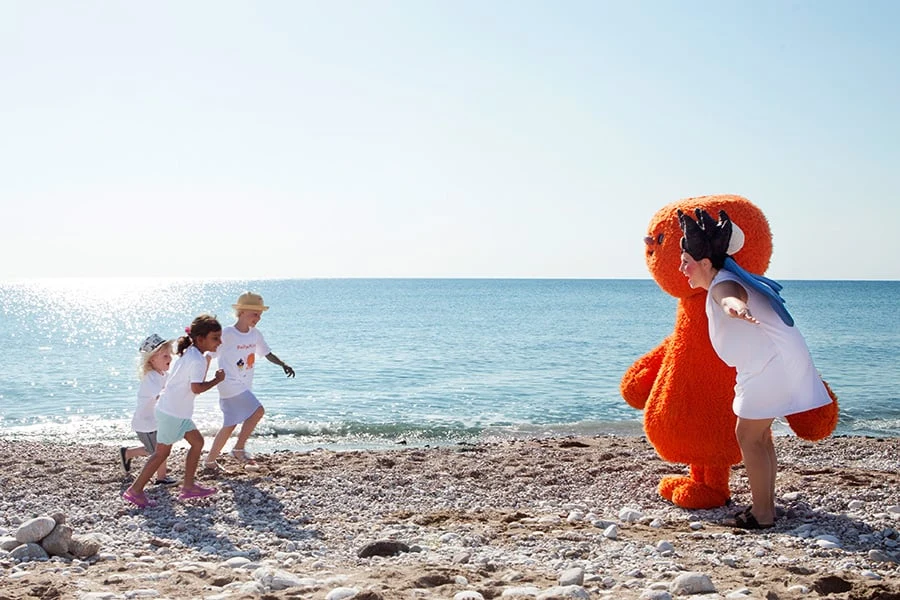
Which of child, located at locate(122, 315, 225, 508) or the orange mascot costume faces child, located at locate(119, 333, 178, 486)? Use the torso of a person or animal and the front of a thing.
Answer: the orange mascot costume

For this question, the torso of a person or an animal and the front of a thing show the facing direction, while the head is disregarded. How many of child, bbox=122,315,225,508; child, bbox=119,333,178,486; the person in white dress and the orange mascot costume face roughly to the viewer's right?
2

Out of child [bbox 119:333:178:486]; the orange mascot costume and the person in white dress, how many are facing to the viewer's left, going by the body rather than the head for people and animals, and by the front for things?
2

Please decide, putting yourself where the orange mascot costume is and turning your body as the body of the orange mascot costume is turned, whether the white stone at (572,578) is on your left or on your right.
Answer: on your left

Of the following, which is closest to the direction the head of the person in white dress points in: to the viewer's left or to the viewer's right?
to the viewer's left

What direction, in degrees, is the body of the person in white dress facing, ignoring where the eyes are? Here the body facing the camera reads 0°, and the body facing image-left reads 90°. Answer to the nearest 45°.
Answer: approximately 90°

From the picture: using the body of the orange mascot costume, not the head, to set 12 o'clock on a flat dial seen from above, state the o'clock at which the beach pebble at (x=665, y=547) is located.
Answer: The beach pebble is roughly at 9 o'clock from the orange mascot costume.

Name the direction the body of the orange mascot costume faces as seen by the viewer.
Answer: to the viewer's left

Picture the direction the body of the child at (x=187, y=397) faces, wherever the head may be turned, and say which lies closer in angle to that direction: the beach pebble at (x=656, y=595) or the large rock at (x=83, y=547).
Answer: the beach pebble

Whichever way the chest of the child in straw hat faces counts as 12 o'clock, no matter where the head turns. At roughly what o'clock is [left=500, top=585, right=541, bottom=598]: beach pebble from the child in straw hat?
The beach pebble is roughly at 1 o'clock from the child in straw hat.

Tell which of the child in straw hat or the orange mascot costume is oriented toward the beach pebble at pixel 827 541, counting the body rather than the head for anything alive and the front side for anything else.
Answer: the child in straw hat

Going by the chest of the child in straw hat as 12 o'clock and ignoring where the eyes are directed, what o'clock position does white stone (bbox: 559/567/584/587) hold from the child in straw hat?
The white stone is roughly at 1 o'clock from the child in straw hat.

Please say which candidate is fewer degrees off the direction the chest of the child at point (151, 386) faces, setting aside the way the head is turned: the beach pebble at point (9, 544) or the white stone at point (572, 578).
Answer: the white stone

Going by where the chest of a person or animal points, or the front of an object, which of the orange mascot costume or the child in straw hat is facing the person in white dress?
the child in straw hat

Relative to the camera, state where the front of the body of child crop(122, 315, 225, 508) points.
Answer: to the viewer's right
